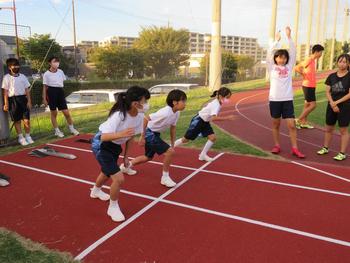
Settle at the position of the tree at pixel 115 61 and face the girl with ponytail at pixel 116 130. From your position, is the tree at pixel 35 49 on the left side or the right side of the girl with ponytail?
right

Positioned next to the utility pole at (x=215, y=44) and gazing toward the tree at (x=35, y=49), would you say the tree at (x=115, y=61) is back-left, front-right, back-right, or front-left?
front-right

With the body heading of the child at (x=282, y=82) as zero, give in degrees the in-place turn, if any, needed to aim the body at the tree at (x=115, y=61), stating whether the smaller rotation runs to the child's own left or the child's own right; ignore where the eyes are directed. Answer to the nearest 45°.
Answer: approximately 135° to the child's own right

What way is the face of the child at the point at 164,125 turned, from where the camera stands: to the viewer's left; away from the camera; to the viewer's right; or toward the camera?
to the viewer's right

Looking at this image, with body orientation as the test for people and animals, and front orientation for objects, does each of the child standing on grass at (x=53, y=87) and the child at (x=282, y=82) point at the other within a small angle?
no

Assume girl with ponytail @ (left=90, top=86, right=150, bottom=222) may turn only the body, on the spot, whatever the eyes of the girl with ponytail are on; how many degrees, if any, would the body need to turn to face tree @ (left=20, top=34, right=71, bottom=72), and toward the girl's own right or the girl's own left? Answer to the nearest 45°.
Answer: approximately 90° to the girl's own left

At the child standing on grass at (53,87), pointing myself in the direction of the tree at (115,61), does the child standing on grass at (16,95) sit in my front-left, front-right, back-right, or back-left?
back-left

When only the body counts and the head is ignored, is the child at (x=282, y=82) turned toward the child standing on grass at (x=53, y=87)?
no

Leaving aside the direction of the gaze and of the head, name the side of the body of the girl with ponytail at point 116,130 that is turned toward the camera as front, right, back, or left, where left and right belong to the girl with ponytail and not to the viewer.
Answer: right

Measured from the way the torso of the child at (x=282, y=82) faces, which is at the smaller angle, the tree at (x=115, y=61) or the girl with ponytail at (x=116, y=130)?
the girl with ponytail

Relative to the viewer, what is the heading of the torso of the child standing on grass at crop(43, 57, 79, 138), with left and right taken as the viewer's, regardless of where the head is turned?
facing the viewer and to the right of the viewer

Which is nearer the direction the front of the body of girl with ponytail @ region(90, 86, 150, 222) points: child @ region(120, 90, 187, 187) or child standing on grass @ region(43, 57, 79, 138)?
the child

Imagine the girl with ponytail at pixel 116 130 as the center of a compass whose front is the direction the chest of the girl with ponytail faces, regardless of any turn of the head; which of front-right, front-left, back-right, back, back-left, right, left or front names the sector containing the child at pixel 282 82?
front-left

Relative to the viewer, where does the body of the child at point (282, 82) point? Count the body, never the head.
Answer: toward the camera

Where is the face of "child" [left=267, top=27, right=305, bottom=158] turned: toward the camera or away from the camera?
toward the camera
